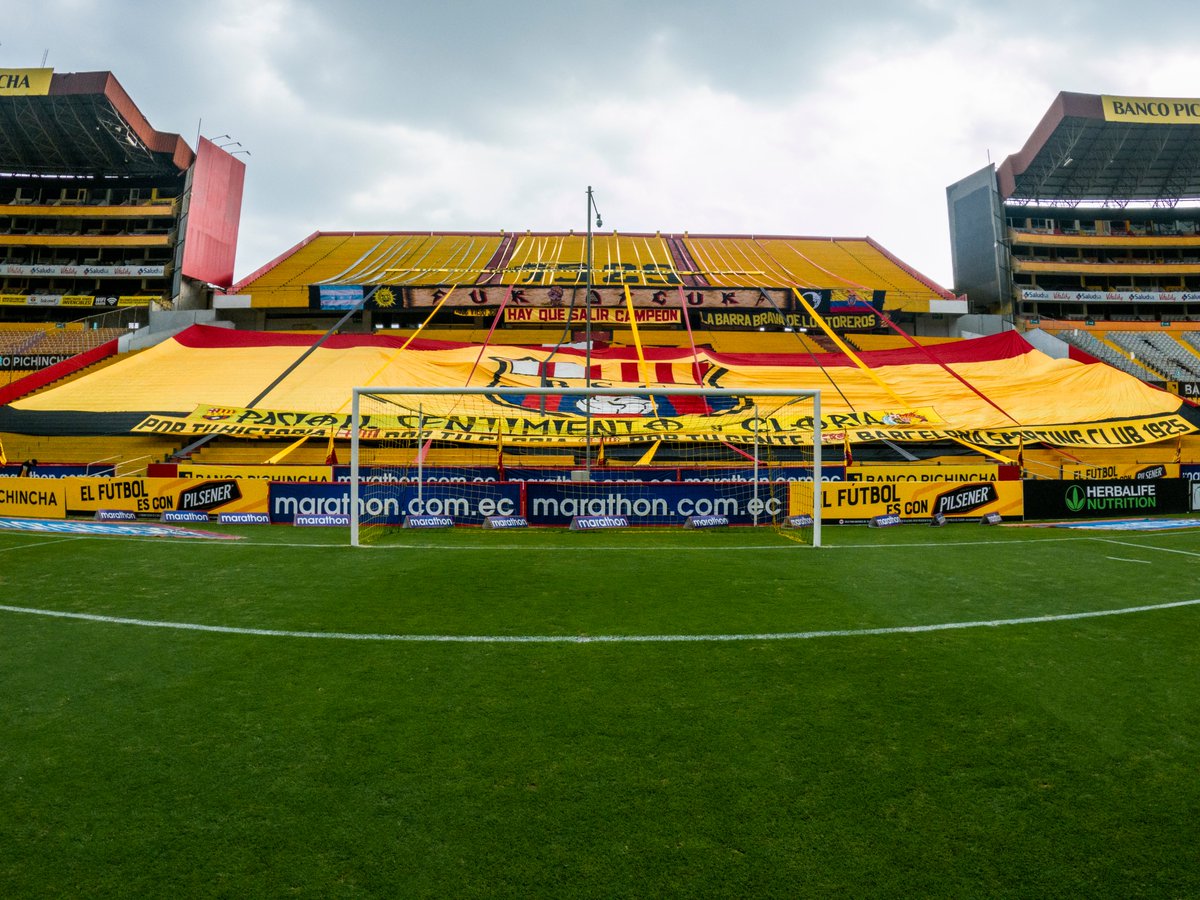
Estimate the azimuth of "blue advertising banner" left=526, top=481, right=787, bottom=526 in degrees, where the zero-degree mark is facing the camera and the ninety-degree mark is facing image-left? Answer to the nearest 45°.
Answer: approximately 0°

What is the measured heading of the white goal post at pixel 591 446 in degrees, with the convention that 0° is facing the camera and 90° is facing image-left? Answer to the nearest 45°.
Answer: approximately 0°

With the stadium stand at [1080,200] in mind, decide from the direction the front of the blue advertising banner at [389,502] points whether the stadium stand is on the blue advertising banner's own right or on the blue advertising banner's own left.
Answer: on the blue advertising banner's own left

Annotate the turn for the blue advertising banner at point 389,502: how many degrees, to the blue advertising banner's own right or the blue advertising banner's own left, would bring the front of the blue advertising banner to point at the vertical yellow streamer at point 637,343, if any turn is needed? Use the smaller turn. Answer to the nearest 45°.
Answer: approximately 135° to the blue advertising banner's own left

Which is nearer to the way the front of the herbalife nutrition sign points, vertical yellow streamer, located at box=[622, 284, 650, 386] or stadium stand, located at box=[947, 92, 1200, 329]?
the vertical yellow streamer

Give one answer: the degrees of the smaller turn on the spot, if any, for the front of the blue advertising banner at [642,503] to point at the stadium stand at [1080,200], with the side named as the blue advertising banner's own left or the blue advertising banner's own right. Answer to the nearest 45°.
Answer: approximately 135° to the blue advertising banner's own left

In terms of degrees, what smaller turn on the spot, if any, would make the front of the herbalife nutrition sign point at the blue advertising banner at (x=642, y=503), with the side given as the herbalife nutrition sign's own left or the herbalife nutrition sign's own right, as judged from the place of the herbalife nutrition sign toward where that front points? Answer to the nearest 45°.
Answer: approximately 45° to the herbalife nutrition sign's own right

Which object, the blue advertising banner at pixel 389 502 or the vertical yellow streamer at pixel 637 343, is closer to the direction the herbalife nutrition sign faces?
the blue advertising banner

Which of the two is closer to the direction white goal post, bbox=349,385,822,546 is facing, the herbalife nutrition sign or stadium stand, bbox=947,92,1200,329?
the herbalife nutrition sign

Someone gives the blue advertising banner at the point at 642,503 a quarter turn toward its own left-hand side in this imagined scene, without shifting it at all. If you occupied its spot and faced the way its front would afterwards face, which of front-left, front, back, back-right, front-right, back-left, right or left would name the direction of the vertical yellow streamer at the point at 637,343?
left
